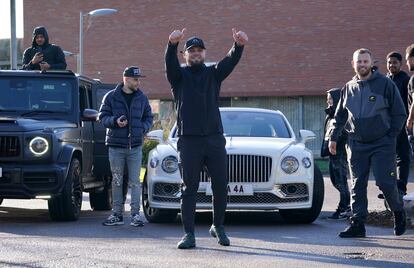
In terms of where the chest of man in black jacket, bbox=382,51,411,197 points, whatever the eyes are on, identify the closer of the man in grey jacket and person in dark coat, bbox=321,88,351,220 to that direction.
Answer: the man in grey jacket

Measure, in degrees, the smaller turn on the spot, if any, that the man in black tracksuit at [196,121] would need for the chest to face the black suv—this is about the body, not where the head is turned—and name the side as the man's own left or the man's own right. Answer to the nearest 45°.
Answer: approximately 135° to the man's own right

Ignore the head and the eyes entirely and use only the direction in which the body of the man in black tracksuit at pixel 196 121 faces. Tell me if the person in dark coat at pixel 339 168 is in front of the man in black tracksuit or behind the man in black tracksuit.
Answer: behind

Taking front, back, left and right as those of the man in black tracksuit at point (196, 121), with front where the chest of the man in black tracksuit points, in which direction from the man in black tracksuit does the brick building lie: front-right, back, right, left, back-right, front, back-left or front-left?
back

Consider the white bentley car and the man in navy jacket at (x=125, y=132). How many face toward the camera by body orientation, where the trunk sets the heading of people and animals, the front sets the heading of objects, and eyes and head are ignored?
2

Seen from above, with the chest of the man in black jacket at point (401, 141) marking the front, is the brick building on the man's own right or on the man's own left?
on the man's own right

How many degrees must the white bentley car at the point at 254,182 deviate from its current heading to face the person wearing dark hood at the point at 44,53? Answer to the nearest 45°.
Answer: approximately 135° to its right
